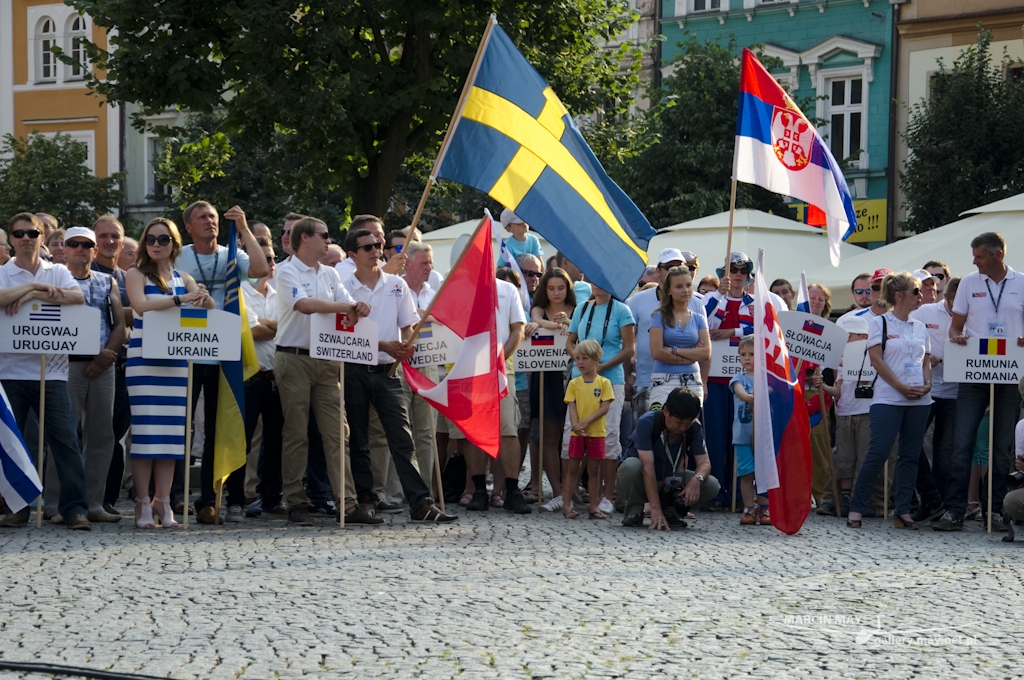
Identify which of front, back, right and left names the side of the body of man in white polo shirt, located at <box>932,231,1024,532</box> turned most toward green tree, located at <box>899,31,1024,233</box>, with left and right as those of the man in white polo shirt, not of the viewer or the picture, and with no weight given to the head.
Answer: back

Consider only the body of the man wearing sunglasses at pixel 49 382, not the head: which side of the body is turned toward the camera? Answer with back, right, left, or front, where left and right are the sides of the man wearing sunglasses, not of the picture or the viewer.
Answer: front

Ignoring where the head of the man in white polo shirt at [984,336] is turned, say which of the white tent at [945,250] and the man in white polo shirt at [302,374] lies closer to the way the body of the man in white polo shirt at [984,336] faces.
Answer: the man in white polo shirt

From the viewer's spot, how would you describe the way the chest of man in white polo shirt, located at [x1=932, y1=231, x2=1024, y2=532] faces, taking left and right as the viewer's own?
facing the viewer

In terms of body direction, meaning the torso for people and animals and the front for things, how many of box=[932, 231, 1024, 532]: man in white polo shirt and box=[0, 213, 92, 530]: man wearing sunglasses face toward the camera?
2

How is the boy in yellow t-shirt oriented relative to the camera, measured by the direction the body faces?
toward the camera

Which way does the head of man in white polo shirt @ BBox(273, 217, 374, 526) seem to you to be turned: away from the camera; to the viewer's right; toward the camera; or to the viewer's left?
to the viewer's right

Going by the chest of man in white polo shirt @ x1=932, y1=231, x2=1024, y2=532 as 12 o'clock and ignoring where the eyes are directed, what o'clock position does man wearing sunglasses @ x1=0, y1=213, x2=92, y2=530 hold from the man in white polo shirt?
The man wearing sunglasses is roughly at 2 o'clock from the man in white polo shirt.

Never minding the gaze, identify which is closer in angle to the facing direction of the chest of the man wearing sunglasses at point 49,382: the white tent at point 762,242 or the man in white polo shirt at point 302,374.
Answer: the man in white polo shirt

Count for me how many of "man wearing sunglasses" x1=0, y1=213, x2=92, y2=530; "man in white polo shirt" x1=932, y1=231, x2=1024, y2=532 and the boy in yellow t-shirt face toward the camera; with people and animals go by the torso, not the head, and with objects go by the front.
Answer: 3
